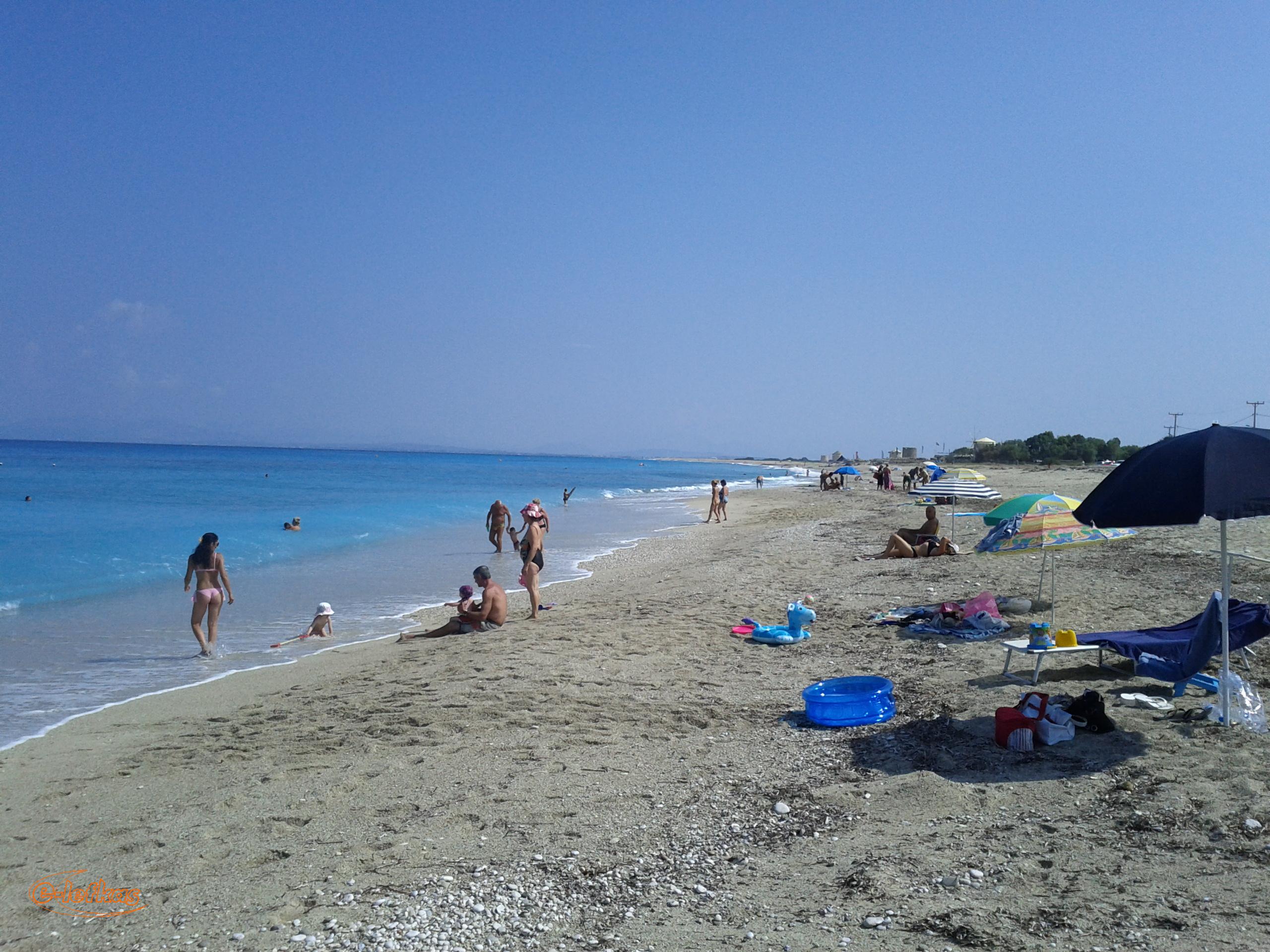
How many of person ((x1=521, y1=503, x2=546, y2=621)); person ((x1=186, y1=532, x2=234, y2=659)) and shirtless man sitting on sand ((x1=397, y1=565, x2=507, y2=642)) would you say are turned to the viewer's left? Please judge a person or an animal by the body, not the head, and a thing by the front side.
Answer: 2

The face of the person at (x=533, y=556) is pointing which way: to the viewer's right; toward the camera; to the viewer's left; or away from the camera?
to the viewer's left

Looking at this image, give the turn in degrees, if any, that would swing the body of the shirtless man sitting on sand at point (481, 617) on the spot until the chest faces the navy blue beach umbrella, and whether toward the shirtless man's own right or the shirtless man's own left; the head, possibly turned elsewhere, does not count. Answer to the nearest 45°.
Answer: approximately 135° to the shirtless man's own left

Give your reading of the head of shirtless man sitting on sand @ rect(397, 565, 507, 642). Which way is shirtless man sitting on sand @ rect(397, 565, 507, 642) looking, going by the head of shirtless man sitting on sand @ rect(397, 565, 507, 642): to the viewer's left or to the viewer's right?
to the viewer's left

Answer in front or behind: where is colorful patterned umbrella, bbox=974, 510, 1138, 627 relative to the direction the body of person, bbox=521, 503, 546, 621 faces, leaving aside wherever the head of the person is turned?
behind

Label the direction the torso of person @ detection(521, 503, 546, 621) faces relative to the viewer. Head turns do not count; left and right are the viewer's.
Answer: facing to the left of the viewer

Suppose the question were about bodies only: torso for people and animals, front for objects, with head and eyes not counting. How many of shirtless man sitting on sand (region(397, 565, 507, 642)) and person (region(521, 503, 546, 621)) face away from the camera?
0

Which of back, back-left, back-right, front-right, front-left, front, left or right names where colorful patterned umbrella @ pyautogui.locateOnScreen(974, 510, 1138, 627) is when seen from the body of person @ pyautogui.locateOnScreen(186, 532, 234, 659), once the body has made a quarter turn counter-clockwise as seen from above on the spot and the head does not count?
back-left

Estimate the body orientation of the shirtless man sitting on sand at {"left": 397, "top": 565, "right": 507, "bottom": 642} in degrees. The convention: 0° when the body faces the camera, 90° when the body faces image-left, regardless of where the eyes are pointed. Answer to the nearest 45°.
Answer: approximately 90°
